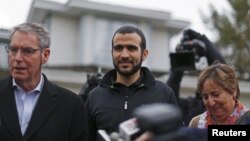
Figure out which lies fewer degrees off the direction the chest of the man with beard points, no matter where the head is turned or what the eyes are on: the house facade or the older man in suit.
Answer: the older man in suit

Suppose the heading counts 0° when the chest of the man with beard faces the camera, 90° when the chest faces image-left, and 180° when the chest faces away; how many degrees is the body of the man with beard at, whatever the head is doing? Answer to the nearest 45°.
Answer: approximately 0°

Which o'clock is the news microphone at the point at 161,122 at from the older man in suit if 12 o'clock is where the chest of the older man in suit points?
The news microphone is roughly at 10 o'clock from the older man in suit.

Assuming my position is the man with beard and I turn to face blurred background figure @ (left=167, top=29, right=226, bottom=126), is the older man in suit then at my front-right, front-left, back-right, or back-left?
back-left
